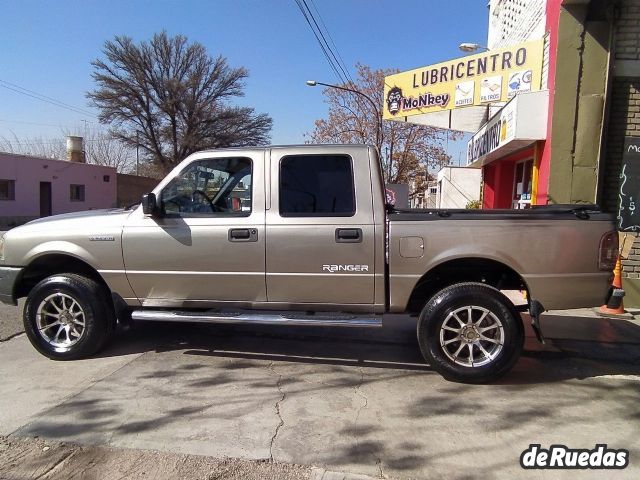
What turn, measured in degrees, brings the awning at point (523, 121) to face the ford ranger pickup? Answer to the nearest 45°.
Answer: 0° — it already faces it

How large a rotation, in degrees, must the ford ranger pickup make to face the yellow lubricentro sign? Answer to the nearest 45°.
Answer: approximately 135° to its right

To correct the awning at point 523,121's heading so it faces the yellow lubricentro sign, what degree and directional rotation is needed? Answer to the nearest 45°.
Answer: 0° — it already faces it

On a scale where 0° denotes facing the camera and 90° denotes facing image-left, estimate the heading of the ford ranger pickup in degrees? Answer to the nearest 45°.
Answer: approximately 90°

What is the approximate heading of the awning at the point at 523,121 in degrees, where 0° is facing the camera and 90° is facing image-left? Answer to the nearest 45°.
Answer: approximately 45°

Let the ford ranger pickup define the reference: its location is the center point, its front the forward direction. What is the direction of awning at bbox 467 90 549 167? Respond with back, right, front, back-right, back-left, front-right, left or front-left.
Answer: back-right

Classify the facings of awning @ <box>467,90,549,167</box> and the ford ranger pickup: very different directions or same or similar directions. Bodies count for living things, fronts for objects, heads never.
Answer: same or similar directions

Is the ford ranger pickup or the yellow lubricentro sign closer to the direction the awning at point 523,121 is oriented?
the ford ranger pickup
